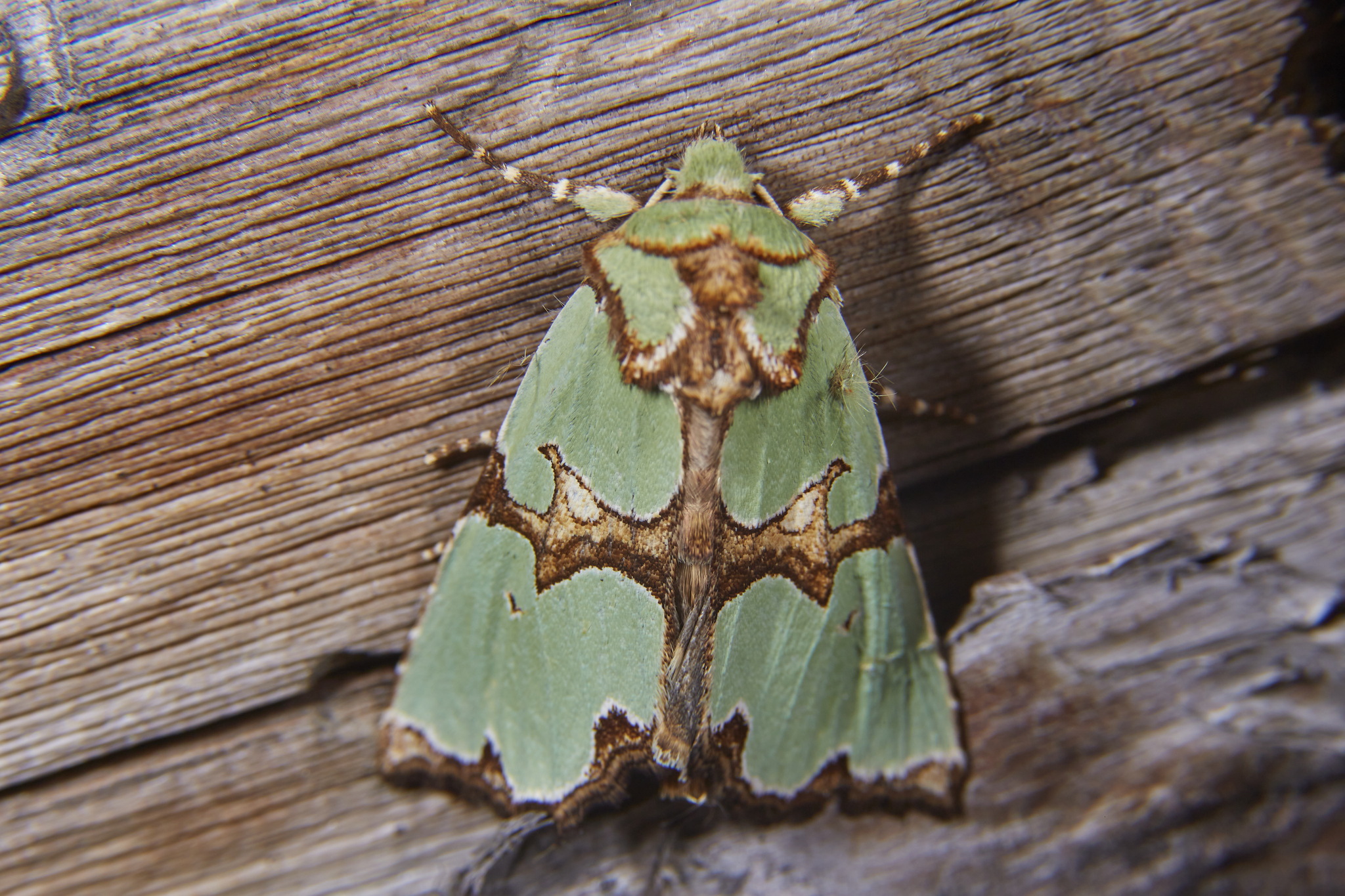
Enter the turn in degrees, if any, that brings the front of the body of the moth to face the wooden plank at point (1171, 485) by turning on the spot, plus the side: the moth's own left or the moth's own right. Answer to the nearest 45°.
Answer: approximately 90° to the moth's own right

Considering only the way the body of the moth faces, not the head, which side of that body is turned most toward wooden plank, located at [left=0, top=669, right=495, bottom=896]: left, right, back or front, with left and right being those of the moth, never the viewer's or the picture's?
left

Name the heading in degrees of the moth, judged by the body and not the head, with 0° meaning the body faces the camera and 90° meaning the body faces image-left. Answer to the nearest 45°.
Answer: approximately 180°
